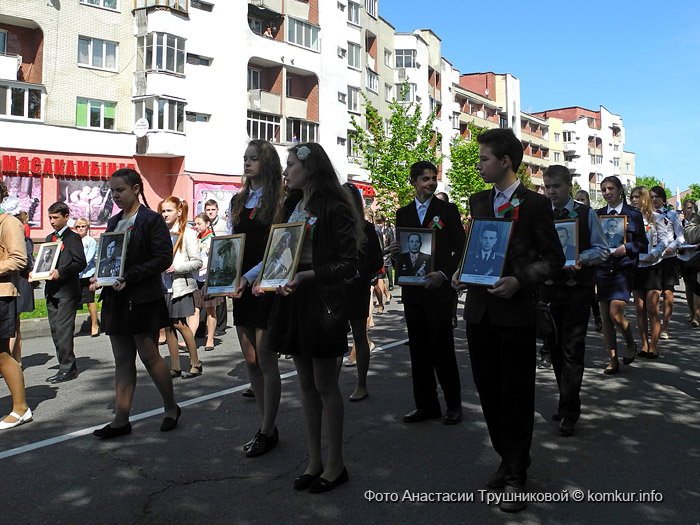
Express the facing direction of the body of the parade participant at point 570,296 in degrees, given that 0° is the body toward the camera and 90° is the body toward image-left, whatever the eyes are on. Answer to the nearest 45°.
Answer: approximately 45°

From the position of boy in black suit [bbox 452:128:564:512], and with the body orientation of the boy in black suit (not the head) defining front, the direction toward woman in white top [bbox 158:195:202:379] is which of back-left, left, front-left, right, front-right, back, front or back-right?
right

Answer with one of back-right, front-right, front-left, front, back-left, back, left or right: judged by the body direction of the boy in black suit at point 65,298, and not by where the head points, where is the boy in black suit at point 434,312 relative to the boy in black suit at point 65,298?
left

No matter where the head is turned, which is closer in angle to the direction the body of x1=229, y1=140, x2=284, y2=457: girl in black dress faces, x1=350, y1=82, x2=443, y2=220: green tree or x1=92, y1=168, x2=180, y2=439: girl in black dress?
the girl in black dress

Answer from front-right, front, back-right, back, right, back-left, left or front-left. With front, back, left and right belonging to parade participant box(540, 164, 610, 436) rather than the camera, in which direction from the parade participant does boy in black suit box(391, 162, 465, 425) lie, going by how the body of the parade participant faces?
front-right

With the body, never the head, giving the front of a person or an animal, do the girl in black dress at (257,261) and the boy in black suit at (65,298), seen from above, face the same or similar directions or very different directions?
same or similar directions

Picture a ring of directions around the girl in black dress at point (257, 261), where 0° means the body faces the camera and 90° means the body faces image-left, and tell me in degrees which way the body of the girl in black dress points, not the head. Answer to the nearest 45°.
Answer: approximately 45°

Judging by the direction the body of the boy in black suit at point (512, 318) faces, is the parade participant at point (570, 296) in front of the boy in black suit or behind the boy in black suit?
behind

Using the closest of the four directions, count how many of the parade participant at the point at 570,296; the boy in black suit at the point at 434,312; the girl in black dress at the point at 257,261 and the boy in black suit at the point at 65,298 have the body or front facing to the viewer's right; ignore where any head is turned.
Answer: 0

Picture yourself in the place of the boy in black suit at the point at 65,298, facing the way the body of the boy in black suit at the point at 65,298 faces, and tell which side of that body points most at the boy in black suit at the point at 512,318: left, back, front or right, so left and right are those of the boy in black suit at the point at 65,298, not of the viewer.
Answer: left

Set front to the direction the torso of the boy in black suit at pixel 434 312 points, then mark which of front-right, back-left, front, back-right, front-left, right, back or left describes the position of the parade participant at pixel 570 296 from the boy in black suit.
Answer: back-left

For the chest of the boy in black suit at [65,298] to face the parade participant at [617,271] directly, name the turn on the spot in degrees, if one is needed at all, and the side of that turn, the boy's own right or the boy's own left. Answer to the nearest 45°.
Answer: approximately 90° to the boy's own left

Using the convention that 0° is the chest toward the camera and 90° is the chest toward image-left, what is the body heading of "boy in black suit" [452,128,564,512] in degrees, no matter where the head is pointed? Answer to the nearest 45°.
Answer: approximately 45°

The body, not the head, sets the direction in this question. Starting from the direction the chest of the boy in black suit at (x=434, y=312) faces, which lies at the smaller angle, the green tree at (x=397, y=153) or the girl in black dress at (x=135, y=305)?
the girl in black dress
